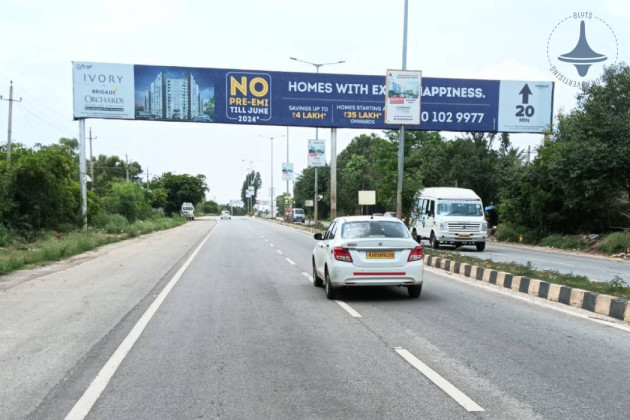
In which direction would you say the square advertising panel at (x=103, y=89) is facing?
toward the camera

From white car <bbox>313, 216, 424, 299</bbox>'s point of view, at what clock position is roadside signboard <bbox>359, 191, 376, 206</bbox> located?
The roadside signboard is roughly at 12 o'clock from the white car.

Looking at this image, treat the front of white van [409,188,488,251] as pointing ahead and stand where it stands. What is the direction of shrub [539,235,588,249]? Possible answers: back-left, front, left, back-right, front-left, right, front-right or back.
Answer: left

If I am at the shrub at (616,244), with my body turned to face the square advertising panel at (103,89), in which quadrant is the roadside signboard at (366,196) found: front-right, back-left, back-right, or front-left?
front-right

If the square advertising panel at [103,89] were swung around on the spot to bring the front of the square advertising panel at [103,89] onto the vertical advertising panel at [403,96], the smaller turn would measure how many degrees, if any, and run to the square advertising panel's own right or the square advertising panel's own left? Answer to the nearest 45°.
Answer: approximately 45° to the square advertising panel's own left

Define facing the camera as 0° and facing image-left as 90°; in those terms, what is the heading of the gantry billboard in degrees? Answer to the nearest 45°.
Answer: approximately 0°

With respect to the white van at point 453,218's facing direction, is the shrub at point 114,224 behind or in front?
behind

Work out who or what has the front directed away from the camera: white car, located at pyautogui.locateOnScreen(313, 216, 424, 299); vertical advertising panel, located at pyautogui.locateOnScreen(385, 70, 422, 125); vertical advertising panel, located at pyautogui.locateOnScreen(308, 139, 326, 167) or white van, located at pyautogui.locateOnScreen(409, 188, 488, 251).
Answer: the white car

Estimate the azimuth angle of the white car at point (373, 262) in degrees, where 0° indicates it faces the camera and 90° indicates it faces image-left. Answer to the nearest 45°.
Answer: approximately 180°

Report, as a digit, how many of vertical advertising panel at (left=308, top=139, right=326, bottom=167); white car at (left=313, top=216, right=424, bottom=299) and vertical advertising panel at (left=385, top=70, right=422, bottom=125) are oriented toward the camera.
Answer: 2

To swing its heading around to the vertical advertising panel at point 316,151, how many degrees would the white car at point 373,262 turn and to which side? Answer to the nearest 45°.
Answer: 0° — it already faces it

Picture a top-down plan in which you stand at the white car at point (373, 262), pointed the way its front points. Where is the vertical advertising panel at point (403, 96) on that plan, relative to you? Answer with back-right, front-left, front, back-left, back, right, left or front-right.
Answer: front

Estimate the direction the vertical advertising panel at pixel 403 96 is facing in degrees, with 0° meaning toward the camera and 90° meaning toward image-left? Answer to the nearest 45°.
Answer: approximately 0°

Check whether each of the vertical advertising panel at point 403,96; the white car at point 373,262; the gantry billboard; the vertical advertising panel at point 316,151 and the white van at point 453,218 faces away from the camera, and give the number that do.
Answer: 1

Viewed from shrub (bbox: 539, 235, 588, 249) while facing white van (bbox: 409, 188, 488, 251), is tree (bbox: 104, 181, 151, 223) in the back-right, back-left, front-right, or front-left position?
front-right
